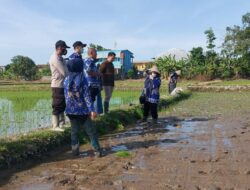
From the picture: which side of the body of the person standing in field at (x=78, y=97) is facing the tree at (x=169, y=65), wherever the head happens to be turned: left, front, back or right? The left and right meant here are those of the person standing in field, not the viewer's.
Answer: front

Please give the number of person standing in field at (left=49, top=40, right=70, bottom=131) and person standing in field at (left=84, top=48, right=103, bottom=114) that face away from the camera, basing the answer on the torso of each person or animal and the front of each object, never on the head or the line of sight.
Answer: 0

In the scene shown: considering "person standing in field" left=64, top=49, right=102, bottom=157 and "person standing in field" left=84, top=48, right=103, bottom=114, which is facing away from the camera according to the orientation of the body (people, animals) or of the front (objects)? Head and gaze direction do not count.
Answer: "person standing in field" left=64, top=49, right=102, bottom=157

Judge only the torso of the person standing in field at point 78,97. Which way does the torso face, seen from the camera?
away from the camera

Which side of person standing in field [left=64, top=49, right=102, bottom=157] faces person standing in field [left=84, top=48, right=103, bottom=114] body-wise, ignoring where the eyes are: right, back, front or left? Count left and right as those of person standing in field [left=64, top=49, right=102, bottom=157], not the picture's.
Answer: front

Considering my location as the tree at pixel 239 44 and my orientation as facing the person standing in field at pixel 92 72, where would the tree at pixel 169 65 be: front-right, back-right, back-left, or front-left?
front-right

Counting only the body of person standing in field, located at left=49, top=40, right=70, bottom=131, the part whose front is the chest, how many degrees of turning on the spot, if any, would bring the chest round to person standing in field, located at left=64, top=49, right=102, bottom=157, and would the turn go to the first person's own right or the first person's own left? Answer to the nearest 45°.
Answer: approximately 90° to the first person's own right

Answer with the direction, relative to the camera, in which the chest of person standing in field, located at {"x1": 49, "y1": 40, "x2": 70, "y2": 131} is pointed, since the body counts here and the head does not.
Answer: to the viewer's right

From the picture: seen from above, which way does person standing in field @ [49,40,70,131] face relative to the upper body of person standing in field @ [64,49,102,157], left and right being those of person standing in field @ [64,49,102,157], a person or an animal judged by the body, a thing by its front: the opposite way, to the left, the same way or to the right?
to the right

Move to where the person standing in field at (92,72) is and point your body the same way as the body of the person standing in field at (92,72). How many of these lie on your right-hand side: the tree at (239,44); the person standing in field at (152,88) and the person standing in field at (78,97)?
1

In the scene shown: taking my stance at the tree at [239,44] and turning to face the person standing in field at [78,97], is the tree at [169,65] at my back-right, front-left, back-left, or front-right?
front-right

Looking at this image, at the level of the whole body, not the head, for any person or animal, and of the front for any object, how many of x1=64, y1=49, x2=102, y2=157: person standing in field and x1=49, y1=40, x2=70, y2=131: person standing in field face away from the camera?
1
